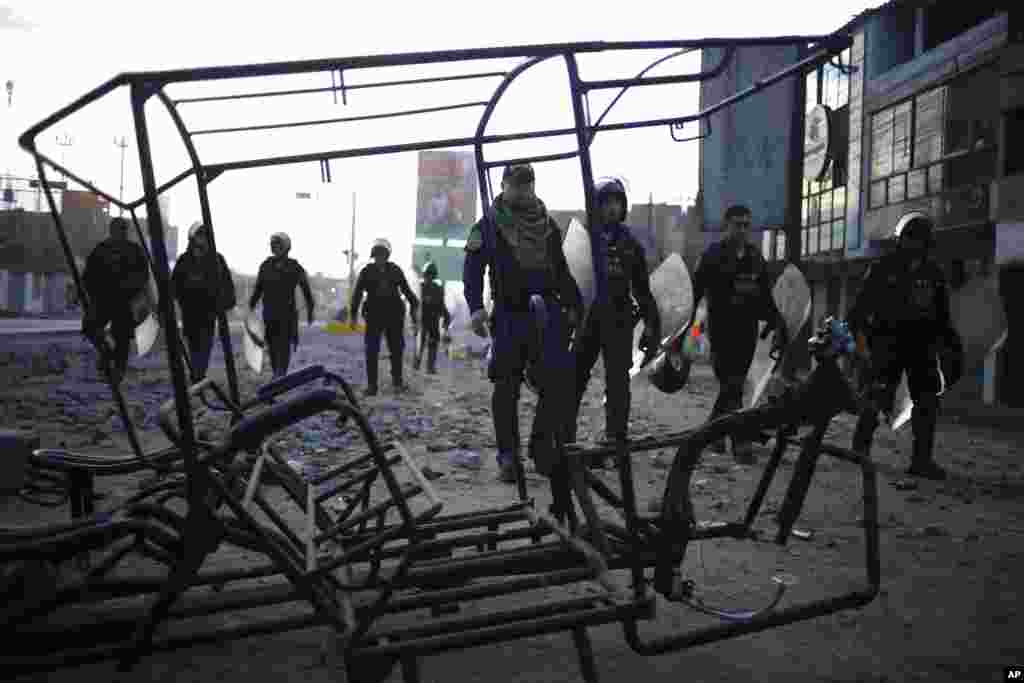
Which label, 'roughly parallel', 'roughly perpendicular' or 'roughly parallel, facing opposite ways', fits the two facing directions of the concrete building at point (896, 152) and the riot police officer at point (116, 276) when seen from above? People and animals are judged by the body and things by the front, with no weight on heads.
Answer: roughly perpendicular

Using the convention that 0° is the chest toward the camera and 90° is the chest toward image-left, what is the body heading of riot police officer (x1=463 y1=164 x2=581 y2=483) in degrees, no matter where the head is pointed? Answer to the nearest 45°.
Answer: approximately 0°

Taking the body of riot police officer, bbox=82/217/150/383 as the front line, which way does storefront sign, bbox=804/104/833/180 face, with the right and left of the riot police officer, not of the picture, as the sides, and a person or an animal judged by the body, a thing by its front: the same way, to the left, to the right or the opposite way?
to the right

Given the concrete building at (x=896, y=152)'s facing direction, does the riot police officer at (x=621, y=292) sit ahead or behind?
ahead

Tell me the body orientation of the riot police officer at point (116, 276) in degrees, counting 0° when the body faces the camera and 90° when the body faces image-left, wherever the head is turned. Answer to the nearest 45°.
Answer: approximately 0°

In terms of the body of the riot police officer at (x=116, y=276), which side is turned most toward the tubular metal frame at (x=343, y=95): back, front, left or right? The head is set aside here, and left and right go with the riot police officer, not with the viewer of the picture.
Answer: front

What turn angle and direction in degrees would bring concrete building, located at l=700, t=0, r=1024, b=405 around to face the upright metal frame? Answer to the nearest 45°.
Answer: approximately 45° to its left

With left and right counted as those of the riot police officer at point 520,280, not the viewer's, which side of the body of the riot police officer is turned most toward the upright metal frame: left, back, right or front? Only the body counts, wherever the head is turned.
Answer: front

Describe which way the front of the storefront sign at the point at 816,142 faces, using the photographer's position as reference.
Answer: facing the viewer and to the left of the viewer

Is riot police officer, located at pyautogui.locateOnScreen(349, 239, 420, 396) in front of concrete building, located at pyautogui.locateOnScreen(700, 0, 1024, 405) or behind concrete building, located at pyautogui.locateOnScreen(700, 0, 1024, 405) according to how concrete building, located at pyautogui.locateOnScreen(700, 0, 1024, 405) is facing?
in front

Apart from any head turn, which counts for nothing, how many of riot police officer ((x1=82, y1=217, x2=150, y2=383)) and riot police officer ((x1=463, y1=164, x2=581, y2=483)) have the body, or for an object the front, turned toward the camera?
2

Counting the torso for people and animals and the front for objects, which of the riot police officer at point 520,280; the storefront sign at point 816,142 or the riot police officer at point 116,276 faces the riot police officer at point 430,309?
the storefront sign

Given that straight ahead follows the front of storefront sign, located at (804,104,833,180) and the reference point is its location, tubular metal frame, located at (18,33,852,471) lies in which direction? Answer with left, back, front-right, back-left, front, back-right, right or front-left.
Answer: front-left
